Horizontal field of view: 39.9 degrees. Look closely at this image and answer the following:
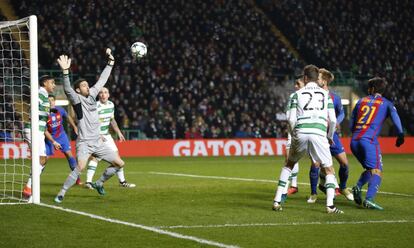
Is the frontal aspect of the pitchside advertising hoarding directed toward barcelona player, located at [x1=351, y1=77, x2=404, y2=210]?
yes

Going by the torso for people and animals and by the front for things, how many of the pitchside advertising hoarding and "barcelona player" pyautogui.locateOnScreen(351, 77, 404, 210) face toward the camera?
1

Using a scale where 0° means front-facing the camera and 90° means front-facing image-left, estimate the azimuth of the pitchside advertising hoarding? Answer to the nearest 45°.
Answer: approximately 0°

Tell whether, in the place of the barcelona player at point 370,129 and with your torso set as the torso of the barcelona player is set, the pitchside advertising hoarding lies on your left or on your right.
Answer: on your left

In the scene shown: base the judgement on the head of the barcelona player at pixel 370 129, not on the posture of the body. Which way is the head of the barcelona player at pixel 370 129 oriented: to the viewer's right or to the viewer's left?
to the viewer's left
